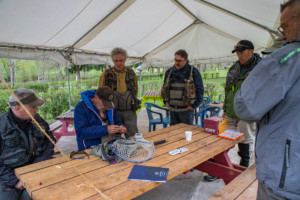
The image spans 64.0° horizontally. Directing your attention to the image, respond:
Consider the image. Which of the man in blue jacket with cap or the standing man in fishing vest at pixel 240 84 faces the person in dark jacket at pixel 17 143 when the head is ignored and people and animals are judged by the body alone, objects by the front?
the standing man in fishing vest

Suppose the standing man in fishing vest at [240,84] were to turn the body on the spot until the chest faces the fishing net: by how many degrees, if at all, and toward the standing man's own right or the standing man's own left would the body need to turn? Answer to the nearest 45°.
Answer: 0° — they already face it

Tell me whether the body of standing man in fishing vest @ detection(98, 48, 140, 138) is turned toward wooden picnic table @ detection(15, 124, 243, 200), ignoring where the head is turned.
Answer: yes

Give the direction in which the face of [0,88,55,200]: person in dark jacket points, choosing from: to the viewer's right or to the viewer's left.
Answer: to the viewer's right

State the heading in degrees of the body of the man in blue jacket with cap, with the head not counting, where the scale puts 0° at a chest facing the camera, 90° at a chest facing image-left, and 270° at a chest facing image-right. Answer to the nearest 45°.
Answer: approximately 315°

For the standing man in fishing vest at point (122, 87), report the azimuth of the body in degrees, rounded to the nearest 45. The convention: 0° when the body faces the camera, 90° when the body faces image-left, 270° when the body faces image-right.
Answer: approximately 0°
